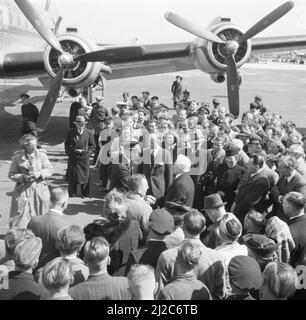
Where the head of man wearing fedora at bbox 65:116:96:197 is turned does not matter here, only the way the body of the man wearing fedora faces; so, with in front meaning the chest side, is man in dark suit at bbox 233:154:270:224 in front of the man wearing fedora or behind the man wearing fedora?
in front

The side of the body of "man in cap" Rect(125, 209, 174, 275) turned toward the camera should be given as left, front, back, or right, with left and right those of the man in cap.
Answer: back

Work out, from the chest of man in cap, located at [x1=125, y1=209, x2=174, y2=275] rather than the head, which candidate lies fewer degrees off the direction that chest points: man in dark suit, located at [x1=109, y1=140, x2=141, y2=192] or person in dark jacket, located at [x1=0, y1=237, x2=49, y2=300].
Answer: the man in dark suit

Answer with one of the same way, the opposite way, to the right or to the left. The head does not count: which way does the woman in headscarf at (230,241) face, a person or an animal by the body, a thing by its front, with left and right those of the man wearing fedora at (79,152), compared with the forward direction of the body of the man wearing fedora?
the opposite way

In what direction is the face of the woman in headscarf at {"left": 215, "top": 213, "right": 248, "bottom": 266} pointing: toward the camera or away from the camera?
away from the camera

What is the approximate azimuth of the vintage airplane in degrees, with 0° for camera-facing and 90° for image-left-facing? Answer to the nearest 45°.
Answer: approximately 0°

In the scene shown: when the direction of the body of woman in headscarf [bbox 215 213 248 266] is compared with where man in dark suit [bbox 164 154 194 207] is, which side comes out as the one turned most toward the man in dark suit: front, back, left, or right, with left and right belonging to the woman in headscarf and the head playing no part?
front

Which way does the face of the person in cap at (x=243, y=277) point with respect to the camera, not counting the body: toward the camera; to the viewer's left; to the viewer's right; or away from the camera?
away from the camera

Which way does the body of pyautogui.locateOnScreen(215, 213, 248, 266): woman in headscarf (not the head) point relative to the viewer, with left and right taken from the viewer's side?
facing away from the viewer

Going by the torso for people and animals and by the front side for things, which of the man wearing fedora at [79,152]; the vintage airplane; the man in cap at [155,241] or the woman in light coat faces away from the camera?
the man in cap

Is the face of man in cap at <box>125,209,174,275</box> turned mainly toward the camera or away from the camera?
away from the camera
